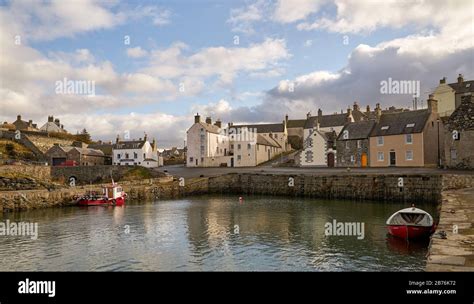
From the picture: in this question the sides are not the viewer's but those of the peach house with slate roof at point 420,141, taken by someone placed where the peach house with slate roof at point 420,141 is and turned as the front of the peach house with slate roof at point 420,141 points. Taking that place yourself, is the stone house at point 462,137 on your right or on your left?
on your left

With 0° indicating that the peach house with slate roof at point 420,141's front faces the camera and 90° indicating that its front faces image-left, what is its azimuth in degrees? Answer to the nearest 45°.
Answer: approximately 45°

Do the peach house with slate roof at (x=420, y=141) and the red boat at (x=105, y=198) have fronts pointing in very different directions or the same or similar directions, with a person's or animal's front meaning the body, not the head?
very different directions
